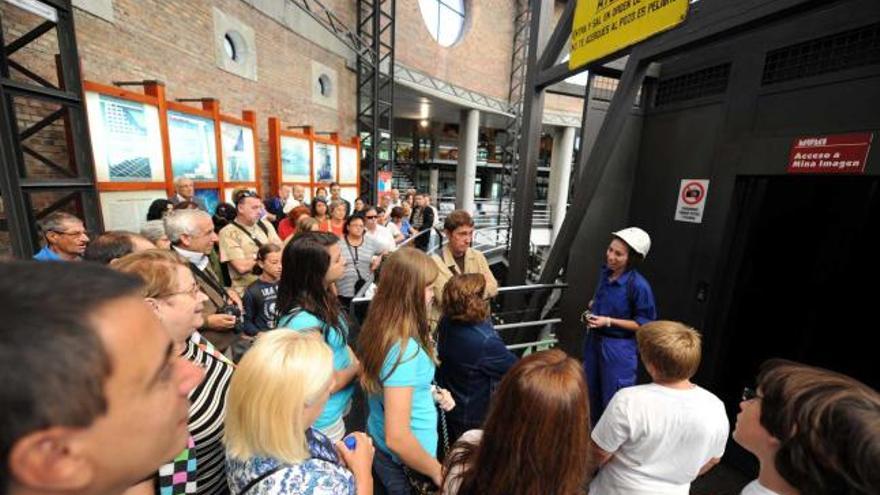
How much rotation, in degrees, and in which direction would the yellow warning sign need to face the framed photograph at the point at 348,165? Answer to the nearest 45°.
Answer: approximately 90° to its right

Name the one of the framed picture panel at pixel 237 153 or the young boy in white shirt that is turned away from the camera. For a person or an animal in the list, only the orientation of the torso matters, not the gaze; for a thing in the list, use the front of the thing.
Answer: the young boy in white shirt

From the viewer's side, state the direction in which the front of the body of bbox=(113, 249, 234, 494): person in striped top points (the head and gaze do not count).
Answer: to the viewer's right

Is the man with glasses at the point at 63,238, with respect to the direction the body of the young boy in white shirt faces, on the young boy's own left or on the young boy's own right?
on the young boy's own left

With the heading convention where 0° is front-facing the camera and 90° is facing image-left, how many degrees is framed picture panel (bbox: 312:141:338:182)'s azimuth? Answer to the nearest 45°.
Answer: approximately 315°

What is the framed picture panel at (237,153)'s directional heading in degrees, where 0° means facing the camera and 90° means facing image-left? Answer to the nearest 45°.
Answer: approximately 315°

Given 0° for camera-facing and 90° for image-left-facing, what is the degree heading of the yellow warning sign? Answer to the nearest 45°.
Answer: approximately 45°

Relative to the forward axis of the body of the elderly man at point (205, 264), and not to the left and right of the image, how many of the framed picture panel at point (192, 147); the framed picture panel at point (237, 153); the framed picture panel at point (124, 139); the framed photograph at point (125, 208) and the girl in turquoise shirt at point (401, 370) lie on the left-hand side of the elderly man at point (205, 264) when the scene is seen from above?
4

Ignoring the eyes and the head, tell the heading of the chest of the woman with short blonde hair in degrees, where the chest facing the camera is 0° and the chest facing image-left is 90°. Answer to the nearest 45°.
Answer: approximately 225°

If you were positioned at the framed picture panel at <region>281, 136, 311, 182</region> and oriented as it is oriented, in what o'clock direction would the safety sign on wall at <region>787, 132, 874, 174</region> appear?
The safety sign on wall is roughly at 1 o'clock from the framed picture panel.

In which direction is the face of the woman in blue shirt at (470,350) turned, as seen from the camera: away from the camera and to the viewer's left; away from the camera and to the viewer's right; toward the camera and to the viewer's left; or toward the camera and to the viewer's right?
away from the camera and to the viewer's right

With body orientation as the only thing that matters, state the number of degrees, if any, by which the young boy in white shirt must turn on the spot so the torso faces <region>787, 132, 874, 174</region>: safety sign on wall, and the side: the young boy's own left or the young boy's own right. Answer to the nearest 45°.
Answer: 0° — they already face it

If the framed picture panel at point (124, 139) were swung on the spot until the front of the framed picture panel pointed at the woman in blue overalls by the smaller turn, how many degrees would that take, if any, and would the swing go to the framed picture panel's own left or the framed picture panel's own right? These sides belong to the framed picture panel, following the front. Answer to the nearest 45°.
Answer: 0° — it already faces them
